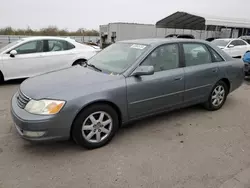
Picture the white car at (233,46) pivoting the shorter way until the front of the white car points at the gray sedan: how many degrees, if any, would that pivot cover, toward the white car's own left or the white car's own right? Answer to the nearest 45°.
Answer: approximately 45° to the white car's own left

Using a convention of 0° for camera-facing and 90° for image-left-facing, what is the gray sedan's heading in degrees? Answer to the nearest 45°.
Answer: approximately 45°

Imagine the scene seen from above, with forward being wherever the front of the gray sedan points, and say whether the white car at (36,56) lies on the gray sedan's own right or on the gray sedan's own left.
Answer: on the gray sedan's own right

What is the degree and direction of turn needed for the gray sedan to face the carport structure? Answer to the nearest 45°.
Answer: approximately 135° to its right

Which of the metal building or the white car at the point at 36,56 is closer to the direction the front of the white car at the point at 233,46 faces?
the white car

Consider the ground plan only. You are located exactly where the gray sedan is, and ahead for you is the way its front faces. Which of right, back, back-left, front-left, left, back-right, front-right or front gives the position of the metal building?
back-right

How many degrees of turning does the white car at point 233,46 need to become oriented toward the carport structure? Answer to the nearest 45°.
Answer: approximately 135° to its right

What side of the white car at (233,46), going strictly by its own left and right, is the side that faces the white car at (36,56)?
front

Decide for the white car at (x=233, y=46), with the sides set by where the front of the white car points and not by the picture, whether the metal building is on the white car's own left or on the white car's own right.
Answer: on the white car's own right

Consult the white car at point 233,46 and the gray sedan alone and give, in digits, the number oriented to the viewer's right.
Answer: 0

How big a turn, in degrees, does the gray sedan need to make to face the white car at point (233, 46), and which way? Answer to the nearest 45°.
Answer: approximately 180°

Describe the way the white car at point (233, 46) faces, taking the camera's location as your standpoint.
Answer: facing the viewer and to the left of the viewer
